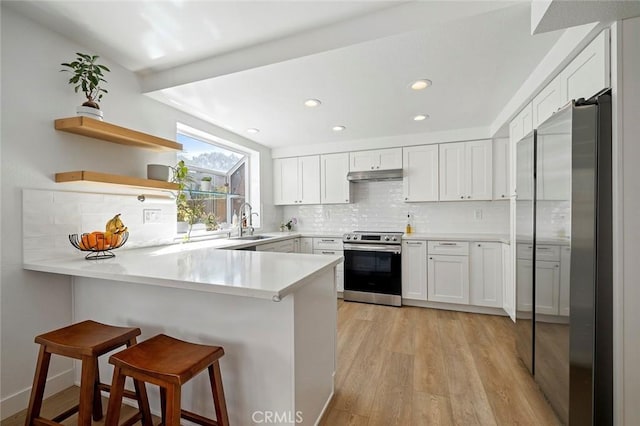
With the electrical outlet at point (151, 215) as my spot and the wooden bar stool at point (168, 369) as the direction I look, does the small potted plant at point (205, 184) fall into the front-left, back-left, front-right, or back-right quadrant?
back-left

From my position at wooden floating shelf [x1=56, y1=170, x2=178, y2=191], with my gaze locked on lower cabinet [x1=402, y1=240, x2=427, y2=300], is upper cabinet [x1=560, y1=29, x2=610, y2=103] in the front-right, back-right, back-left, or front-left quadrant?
front-right

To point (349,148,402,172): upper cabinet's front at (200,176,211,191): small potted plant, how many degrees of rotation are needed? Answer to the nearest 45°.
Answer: approximately 45° to its right

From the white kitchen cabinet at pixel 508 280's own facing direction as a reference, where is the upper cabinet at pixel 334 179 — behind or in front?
in front

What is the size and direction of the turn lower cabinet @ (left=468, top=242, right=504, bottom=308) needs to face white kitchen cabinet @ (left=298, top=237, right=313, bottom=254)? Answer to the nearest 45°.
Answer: approximately 90° to its right

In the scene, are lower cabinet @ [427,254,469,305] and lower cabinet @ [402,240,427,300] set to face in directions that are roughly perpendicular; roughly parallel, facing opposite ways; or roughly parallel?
roughly parallel

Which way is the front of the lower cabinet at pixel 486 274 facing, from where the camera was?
facing the viewer

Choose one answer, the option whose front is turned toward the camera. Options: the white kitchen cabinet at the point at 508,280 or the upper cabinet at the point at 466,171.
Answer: the upper cabinet

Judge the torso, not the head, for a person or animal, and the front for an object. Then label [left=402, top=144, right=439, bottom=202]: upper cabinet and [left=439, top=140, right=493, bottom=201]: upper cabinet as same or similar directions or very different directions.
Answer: same or similar directions

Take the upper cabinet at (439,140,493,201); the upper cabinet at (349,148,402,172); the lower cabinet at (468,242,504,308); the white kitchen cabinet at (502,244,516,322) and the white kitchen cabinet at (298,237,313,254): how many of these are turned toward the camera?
4

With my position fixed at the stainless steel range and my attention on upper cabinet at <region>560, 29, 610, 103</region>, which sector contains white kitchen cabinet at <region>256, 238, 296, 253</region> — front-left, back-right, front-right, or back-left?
back-right

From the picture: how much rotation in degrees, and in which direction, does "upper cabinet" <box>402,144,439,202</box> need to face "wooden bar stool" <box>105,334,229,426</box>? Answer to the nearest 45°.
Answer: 0° — it already faces it

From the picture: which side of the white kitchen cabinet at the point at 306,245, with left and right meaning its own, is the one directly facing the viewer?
front
